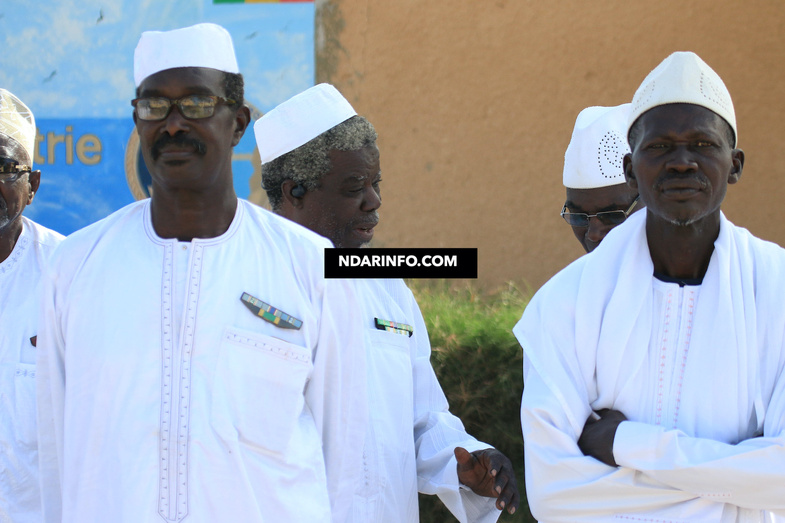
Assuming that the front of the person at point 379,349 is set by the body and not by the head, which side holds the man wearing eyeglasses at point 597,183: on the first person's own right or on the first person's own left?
on the first person's own left

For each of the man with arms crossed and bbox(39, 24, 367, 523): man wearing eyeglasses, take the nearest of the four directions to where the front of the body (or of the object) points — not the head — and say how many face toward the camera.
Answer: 2

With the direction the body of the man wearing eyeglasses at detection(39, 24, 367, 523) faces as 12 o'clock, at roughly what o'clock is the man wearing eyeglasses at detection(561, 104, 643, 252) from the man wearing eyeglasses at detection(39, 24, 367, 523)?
the man wearing eyeglasses at detection(561, 104, 643, 252) is roughly at 8 o'clock from the man wearing eyeglasses at detection(39, 24, 367, 523).

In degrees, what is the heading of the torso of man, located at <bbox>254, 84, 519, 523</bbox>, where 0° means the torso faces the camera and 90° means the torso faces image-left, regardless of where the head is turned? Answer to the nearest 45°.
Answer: approximately 315°

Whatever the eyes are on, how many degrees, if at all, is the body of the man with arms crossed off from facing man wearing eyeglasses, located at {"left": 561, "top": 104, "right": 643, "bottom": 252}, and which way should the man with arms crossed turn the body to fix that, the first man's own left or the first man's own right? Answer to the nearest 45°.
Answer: approximately 180°

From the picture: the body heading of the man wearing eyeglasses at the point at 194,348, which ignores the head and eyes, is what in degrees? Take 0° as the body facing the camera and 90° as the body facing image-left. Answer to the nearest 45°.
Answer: approximately 0°

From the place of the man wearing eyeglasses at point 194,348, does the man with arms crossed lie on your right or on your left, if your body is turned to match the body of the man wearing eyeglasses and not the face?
on your left

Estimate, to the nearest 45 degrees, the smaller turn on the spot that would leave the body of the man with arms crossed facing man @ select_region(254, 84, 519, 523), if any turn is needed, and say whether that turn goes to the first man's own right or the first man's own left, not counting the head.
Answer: approximately 135° to the first man's own right

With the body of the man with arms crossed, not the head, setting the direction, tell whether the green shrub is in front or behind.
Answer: behind

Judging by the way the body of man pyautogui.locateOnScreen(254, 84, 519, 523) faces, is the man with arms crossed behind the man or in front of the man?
in front
